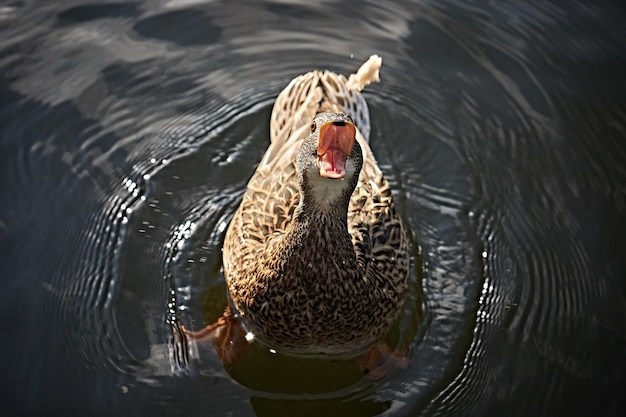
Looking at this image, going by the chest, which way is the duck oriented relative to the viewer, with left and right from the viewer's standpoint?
facing the viewer
